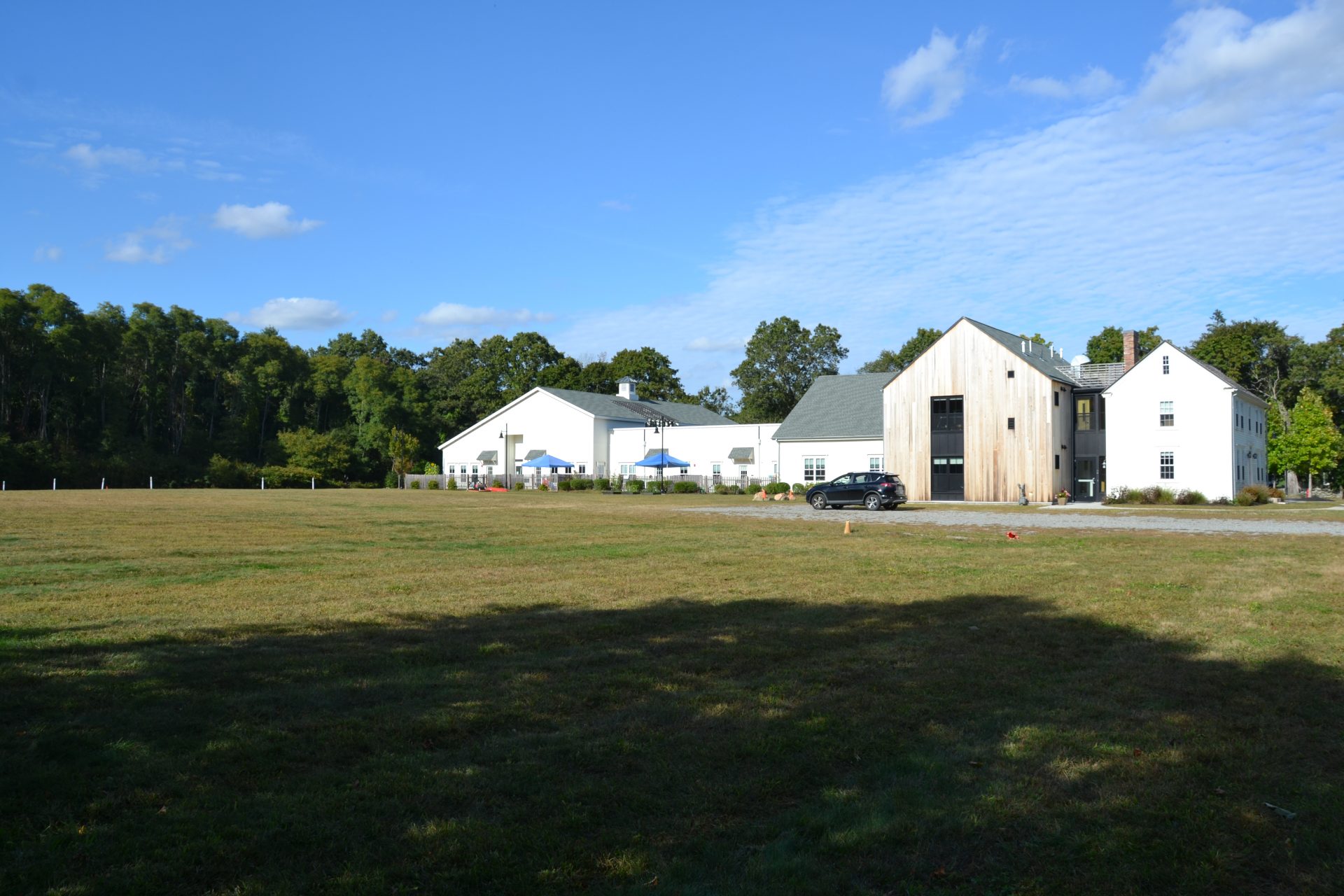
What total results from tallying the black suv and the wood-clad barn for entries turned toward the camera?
1

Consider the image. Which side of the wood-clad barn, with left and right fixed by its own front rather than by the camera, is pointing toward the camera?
front

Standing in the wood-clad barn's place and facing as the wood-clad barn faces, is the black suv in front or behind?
in front

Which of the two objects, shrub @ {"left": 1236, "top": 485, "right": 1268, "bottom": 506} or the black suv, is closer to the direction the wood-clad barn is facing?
the black suv

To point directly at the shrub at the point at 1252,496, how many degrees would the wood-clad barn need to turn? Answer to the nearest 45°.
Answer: approximately 90° to its left

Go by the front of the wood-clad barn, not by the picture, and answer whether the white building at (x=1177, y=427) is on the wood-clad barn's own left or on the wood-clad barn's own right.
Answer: on the wood-clad barn's own left
